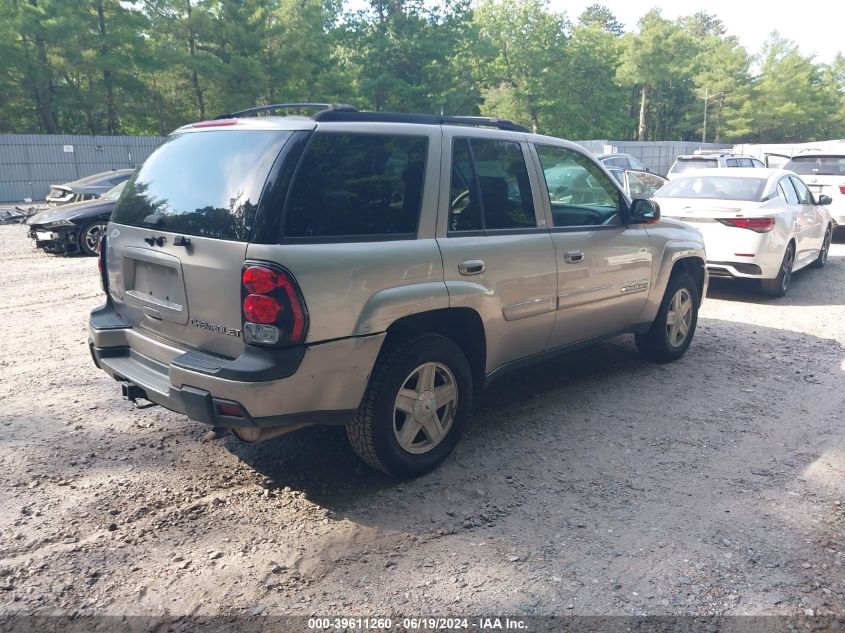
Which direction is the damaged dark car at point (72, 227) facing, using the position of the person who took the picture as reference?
facing the viewer and to the left of the viewer

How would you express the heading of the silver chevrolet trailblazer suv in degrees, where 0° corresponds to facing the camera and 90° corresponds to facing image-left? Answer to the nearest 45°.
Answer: approximately 225°

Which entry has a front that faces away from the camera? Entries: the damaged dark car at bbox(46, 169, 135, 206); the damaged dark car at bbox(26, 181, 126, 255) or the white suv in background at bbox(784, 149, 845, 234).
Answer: the white suv in background

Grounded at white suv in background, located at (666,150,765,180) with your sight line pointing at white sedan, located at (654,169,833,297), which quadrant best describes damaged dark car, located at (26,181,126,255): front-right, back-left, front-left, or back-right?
front-right

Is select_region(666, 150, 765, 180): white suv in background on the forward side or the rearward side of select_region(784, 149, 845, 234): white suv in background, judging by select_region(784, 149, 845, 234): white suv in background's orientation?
on the forward side

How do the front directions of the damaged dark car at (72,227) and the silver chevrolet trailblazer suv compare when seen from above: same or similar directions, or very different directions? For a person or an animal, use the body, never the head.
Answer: very different directions

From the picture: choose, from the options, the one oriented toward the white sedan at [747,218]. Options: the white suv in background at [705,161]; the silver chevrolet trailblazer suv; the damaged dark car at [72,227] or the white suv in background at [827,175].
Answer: the silver chevrolet trailblazer suv

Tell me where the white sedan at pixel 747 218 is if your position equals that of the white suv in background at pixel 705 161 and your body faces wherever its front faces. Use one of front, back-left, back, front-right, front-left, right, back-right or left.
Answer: back-right

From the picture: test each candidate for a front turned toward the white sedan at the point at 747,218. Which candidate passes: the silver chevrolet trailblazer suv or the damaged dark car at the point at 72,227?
the silver chevrolet trailblazer suv

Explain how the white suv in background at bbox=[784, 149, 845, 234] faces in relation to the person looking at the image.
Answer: facing away from the viewer

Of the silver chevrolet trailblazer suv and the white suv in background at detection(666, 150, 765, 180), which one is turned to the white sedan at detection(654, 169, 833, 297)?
the silver chevrolet trailblazer suv

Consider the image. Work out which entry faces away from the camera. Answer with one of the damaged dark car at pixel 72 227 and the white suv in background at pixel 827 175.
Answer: the white suv in background

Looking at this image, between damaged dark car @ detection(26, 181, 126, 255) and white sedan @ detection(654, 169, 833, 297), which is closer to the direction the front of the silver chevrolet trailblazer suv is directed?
the white sedan

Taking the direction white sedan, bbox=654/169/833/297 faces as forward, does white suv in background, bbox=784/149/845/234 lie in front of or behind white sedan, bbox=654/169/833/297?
in front

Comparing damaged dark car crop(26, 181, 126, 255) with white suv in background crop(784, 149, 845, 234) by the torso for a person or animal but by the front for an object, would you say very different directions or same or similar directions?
very different directions

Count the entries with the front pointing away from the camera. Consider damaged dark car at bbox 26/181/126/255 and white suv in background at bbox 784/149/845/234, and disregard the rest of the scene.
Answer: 1

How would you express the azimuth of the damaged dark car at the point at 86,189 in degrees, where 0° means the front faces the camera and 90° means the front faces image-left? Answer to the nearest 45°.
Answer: approximately 45°

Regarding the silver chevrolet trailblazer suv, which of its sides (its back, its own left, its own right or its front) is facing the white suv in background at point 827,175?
front

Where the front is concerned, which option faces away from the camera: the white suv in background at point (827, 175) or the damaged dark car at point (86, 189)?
the white suv in background

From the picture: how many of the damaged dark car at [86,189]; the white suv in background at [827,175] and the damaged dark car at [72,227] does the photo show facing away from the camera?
1
